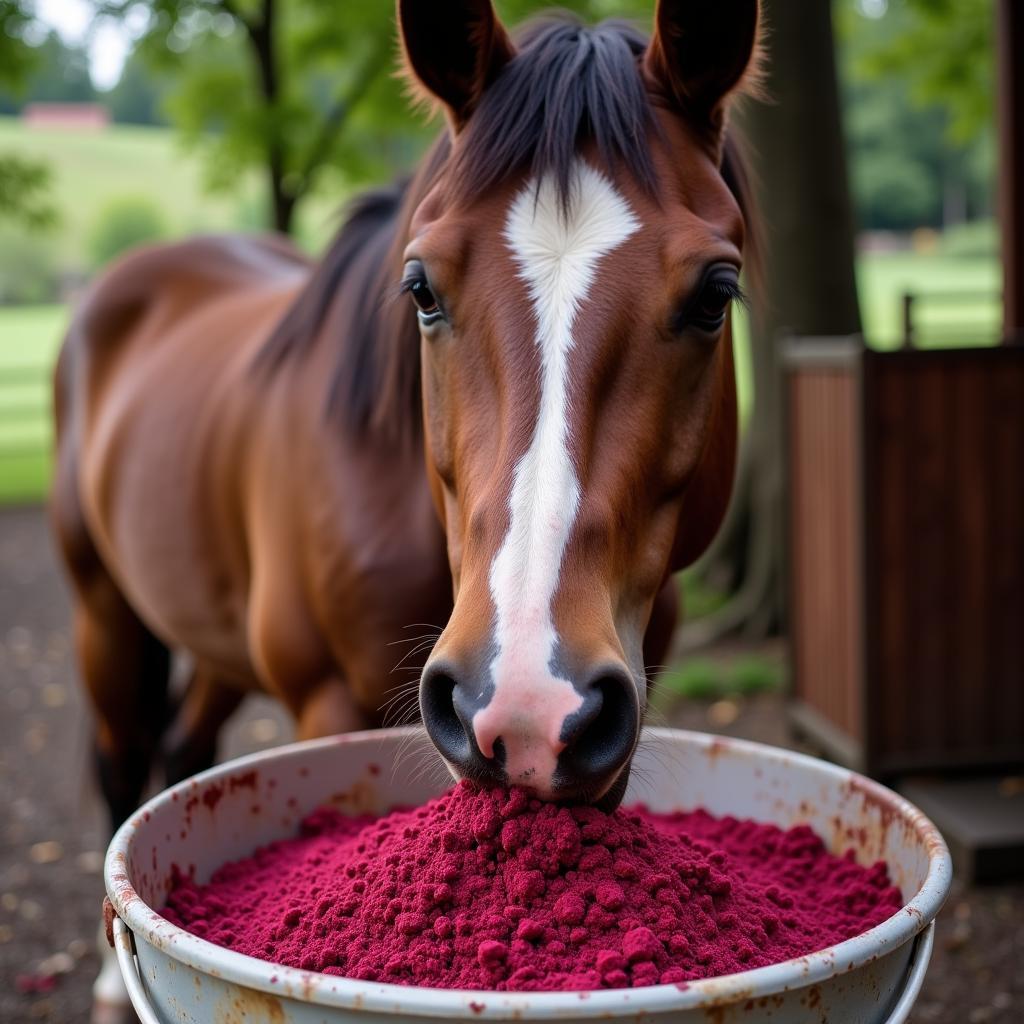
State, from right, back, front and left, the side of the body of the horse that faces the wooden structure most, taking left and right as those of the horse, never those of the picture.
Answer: left

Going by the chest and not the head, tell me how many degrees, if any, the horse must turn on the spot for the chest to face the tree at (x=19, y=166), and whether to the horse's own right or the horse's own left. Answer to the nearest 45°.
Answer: approximately 135° to the horse's own left

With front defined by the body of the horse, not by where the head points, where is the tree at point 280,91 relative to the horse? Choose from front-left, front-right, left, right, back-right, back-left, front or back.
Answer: back-left

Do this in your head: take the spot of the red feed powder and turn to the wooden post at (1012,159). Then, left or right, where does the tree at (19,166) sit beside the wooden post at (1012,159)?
left

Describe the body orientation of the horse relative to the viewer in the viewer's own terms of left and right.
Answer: facing the viewer and to the right of the viewer

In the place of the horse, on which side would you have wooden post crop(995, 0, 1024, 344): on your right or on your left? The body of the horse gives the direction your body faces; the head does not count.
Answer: on your left
